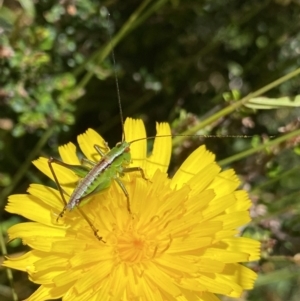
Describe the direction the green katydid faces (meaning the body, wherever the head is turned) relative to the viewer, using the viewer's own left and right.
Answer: facing away from the viewer and to the right of the viewer
